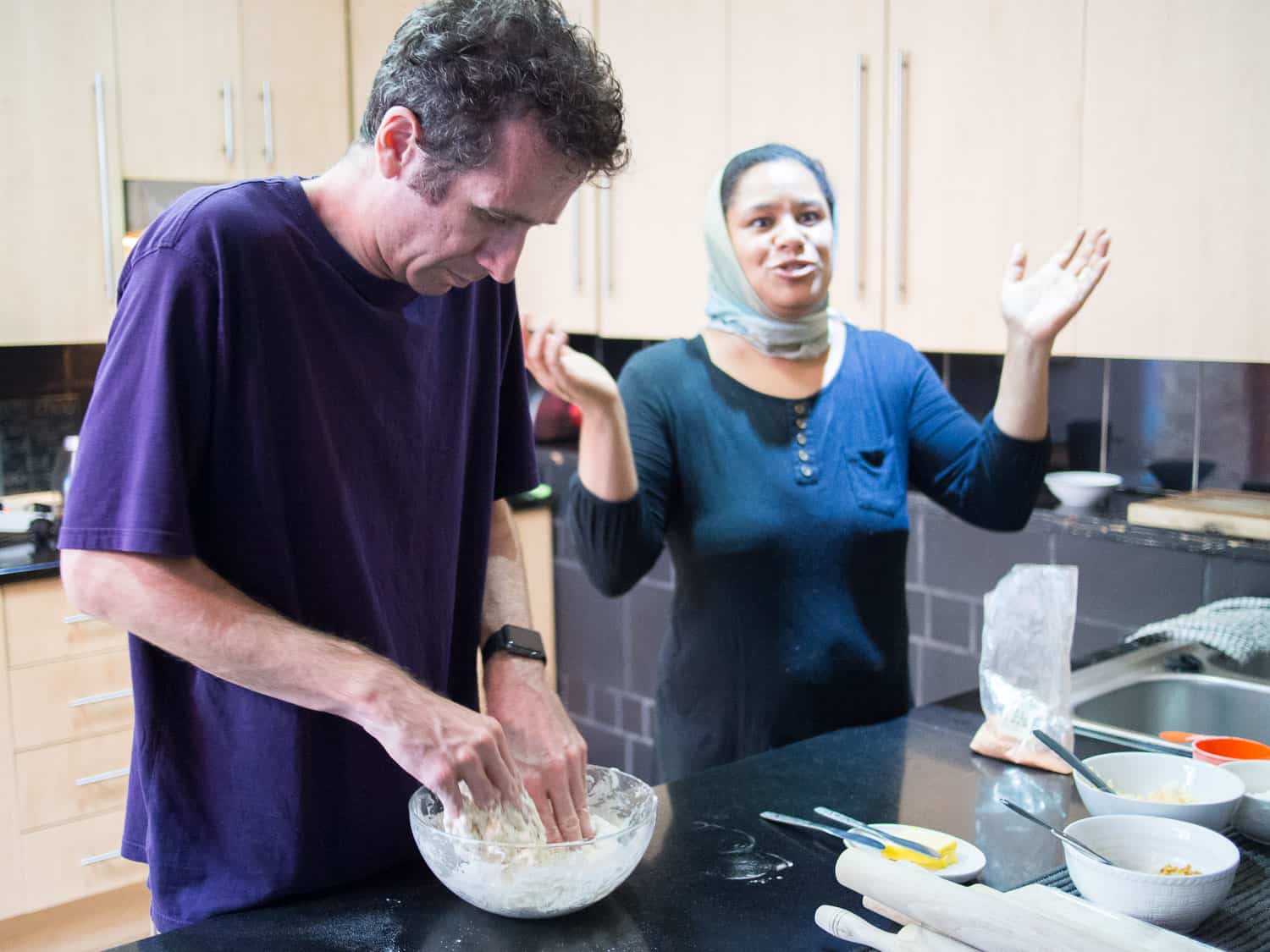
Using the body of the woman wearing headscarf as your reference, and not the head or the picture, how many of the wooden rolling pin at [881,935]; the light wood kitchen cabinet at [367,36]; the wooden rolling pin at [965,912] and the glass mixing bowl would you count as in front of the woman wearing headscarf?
3

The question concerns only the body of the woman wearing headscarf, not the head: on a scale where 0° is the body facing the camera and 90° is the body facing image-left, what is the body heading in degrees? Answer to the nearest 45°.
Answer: approximately 0°

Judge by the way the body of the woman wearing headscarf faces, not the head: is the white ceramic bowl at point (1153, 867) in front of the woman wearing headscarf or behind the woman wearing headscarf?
in front

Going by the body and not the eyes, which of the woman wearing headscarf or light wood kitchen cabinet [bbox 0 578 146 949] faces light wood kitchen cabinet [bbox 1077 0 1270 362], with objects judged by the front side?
light wood kitchen cabinet [bbox 0 578 146 949]

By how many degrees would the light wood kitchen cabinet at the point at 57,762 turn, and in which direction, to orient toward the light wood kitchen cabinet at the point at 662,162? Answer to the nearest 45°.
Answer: approximately 45° to its left

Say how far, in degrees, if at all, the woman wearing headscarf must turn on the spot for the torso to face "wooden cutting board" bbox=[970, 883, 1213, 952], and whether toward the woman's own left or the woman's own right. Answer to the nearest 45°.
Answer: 0° — they already face it

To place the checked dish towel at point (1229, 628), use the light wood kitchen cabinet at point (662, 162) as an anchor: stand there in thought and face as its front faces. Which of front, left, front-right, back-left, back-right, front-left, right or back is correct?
front-left
